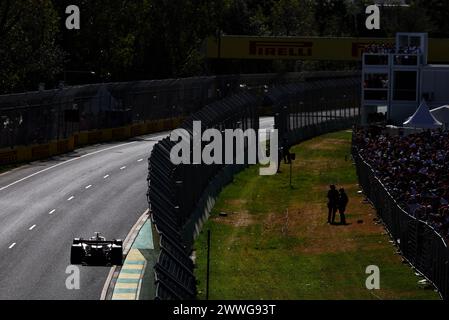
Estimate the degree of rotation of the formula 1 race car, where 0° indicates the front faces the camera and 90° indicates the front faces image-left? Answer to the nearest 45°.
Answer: approximately 180°

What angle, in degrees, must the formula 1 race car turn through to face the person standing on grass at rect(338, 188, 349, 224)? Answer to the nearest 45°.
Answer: approximately 45° to its right

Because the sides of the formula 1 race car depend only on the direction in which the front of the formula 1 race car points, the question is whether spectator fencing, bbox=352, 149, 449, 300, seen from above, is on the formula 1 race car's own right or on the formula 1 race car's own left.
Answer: on the formula 1 race car's own right

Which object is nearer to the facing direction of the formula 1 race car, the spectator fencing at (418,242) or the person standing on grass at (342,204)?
the person standing on grass

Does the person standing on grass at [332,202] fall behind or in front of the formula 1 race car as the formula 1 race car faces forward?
in front
